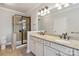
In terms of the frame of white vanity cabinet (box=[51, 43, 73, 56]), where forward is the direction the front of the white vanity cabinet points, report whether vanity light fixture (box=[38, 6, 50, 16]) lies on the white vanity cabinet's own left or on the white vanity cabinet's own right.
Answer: on the white vanity cabinet's own right

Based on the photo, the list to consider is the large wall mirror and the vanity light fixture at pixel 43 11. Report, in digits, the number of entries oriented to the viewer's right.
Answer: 0

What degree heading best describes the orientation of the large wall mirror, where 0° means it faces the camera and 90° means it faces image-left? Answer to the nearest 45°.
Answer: approximately 45°

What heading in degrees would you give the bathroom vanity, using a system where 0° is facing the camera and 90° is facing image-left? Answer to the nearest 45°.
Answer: approximately 45°

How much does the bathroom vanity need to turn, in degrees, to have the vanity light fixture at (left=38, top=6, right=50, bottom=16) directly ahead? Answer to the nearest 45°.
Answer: approximately 135° to its right

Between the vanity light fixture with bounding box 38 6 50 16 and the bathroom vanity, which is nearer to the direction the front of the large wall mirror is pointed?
the bathroom vanity
